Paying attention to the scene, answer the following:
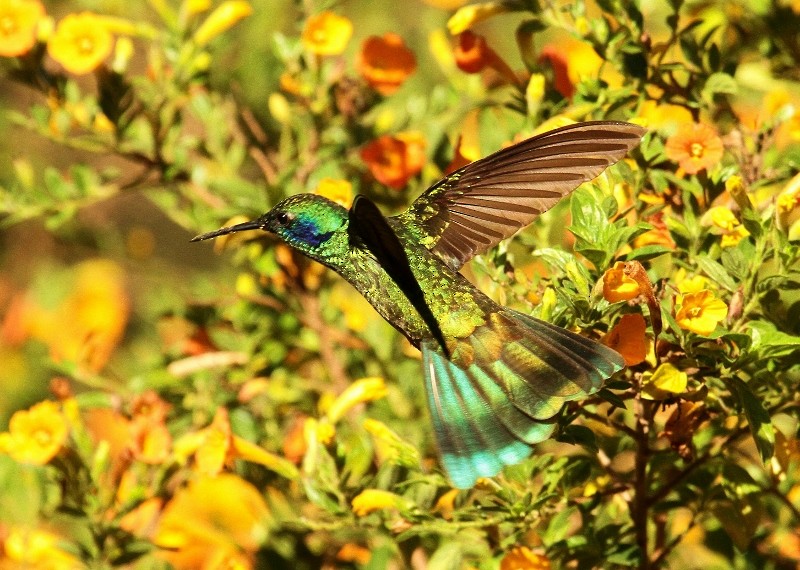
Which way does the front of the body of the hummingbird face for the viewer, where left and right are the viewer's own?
facing to the left of the viewer

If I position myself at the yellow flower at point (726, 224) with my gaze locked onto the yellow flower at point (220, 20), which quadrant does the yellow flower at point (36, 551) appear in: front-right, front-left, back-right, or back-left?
front-left

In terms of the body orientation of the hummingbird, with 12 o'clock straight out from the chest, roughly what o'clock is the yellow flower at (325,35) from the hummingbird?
The yellow flower is roughly at 3 o'clock from the hummingbird.

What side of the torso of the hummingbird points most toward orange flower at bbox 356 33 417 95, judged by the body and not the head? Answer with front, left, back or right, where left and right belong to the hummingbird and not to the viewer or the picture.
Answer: right

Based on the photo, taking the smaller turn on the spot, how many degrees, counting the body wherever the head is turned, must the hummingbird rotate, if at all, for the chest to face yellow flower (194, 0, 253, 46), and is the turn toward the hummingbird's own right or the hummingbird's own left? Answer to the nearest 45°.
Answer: approximately 90° to the hummingbird's own right

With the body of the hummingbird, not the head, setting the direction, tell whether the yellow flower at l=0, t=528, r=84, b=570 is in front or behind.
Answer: in front

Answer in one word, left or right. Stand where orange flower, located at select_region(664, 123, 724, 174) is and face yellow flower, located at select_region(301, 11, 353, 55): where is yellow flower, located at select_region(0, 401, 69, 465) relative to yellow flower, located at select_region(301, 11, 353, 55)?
left

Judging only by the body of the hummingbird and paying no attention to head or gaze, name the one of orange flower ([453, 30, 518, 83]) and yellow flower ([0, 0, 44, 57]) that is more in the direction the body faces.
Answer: the yellow flower

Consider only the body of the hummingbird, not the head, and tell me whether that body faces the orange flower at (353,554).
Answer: no

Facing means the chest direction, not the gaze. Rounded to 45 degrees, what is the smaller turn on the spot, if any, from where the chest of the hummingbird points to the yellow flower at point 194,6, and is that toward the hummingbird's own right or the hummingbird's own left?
approximately 90° to the hummingbird's own right

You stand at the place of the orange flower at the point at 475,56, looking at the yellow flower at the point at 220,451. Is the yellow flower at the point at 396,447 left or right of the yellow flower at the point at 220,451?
left

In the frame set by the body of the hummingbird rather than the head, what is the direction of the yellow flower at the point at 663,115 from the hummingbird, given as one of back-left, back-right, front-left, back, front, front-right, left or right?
back-right

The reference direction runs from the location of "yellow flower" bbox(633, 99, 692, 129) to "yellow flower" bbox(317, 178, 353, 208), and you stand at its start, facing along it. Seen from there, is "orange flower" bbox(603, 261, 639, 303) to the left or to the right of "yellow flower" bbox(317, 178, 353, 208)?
left
